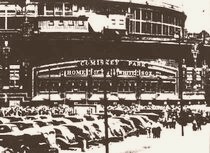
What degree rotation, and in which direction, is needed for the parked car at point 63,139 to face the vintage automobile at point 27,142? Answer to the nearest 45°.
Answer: approximately 90° to its right
